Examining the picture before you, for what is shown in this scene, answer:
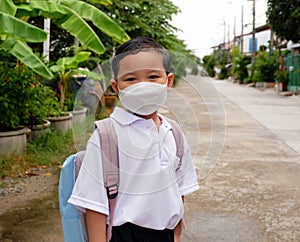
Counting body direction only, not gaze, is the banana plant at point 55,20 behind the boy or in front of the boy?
behind

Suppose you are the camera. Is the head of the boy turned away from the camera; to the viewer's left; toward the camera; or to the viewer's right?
toward the camera

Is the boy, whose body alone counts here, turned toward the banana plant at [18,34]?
no

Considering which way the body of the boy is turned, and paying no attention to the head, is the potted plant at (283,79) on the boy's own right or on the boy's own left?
on the boy's own left

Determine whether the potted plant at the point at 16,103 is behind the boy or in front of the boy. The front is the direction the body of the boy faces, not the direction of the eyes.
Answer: behind

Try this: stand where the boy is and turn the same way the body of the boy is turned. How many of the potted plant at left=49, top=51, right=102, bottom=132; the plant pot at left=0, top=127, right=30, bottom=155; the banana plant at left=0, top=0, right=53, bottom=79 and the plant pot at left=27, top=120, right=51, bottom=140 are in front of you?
0

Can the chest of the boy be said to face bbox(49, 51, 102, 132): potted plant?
no

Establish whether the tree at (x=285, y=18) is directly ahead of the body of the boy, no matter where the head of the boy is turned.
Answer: no

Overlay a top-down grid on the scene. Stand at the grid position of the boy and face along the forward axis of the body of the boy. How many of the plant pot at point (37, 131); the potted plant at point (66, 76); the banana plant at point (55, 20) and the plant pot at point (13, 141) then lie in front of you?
0
